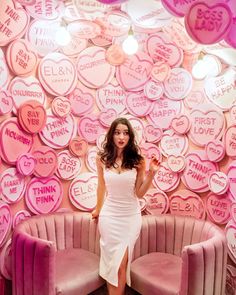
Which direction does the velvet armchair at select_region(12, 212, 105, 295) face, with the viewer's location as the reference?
facing the viewer and to the right of the viewer

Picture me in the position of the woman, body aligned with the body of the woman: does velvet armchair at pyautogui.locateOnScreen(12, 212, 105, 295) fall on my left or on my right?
on my right

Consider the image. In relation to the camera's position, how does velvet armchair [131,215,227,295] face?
facing the viewer and to the left of the viewer

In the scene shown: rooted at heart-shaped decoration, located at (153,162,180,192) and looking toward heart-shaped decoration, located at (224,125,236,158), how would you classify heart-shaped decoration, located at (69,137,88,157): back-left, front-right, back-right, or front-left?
back-right

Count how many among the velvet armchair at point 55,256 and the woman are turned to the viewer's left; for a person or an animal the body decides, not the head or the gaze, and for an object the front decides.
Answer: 0

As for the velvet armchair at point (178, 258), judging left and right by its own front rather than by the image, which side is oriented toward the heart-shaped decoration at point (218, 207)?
back

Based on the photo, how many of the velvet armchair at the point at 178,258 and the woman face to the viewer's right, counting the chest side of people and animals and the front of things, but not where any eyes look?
0

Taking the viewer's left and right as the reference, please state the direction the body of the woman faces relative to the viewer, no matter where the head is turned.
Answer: facing the viewer
